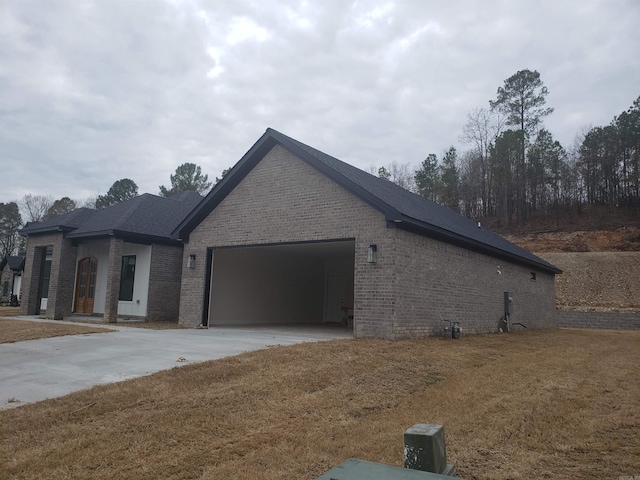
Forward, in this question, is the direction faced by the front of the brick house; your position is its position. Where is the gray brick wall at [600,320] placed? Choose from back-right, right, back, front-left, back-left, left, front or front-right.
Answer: back

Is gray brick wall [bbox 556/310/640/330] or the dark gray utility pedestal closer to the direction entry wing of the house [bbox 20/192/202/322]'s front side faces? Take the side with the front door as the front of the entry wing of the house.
the dark gray utility pedestal

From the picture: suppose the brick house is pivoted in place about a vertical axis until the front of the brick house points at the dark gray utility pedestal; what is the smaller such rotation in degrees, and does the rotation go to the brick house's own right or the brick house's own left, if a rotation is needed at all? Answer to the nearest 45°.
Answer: approximately 45° to the brick house's own left

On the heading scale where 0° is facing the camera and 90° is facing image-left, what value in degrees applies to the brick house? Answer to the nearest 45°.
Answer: approximately 45°

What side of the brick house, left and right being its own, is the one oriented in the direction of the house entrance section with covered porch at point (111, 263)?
right

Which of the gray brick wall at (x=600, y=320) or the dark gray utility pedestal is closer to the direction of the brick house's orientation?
the dark gray utility pedestal
